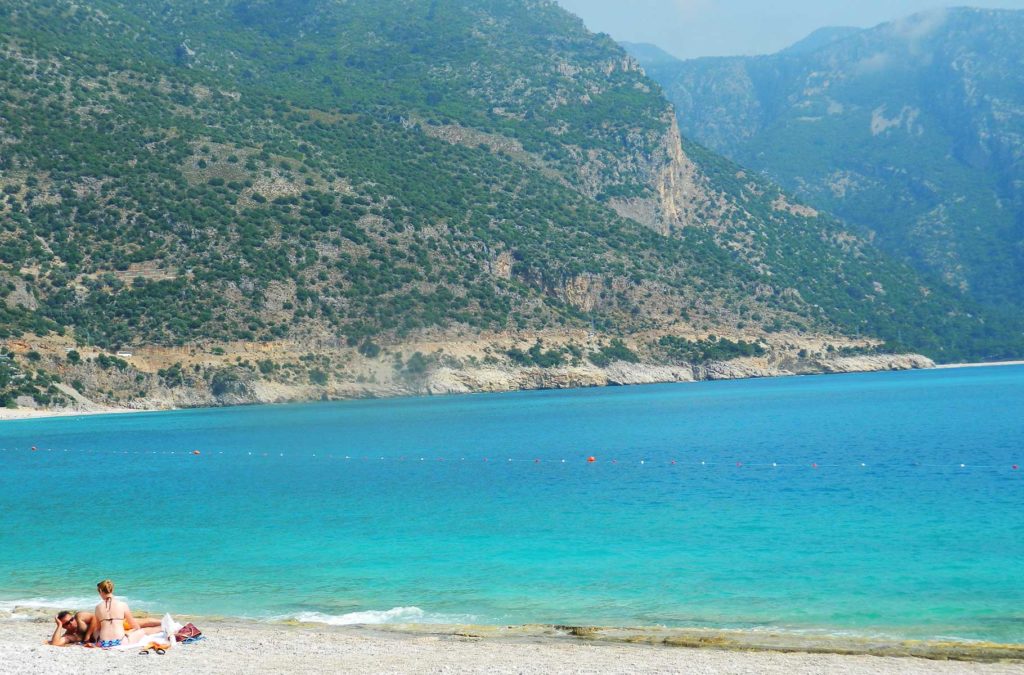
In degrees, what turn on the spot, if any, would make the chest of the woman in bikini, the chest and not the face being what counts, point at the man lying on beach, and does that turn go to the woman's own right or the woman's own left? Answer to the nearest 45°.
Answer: approximately 45° to the woman's own left

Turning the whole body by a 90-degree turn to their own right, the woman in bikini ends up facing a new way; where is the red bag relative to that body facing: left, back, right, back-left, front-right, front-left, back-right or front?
front

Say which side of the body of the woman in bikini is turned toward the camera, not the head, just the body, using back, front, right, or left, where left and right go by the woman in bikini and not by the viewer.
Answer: back
